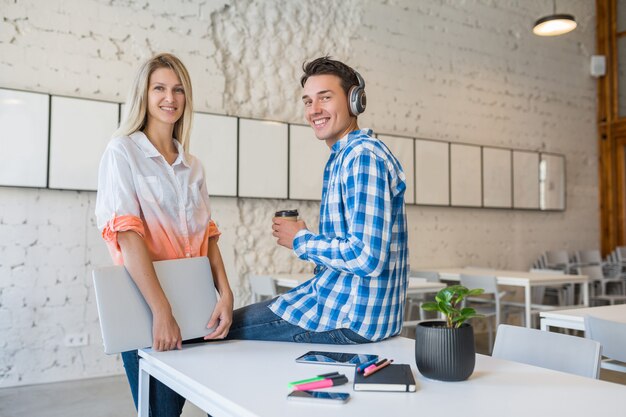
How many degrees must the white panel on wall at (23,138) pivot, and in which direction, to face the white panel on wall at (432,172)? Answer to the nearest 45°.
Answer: approximately 90° to its left

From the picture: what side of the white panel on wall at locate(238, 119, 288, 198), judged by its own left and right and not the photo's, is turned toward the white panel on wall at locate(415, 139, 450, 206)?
left

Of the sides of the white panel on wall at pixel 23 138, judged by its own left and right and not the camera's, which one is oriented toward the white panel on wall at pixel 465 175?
left

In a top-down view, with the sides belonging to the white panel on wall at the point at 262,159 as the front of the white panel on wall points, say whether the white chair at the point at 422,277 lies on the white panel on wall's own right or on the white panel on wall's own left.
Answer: on the white panel on wall's own left

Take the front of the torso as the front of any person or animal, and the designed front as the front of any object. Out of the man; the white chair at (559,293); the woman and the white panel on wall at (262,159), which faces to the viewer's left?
the man

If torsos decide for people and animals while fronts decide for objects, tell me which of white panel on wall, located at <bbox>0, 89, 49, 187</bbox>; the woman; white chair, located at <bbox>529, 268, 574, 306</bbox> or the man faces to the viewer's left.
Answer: the man

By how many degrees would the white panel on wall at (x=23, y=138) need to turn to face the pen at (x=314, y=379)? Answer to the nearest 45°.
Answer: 0° — it already faces it

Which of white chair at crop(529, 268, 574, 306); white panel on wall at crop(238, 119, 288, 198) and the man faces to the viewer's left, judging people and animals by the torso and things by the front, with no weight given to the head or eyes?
the man

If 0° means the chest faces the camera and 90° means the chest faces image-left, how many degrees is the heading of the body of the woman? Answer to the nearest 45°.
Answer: approximately 315°

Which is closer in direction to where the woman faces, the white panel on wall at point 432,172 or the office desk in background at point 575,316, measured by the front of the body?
the office desk in background

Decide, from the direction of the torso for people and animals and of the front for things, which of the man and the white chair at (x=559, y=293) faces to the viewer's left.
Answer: the man

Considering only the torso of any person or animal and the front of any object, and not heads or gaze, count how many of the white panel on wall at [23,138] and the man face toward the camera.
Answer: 1
